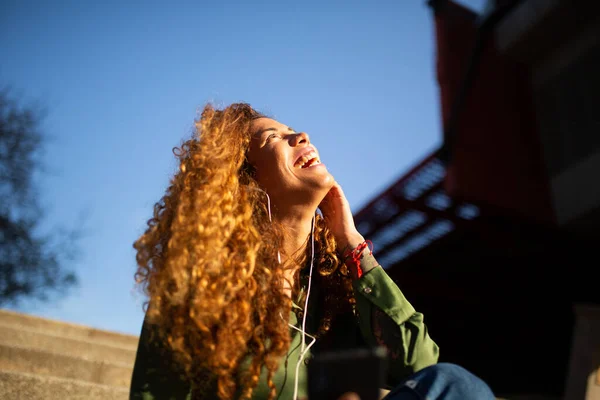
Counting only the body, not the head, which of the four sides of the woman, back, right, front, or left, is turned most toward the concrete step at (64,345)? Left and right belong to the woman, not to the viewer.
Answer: back

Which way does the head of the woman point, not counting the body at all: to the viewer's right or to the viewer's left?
to the viewer's right

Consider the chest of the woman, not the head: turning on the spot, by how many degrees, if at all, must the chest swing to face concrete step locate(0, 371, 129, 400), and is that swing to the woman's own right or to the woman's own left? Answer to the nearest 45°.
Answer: approximately 180°

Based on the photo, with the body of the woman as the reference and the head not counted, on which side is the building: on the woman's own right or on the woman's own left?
on the woman's own left

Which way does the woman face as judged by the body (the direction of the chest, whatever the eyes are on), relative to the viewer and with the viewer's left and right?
facing the viewer and to the right of the viewer

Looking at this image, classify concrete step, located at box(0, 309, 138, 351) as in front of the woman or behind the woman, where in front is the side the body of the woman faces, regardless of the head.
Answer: behind
